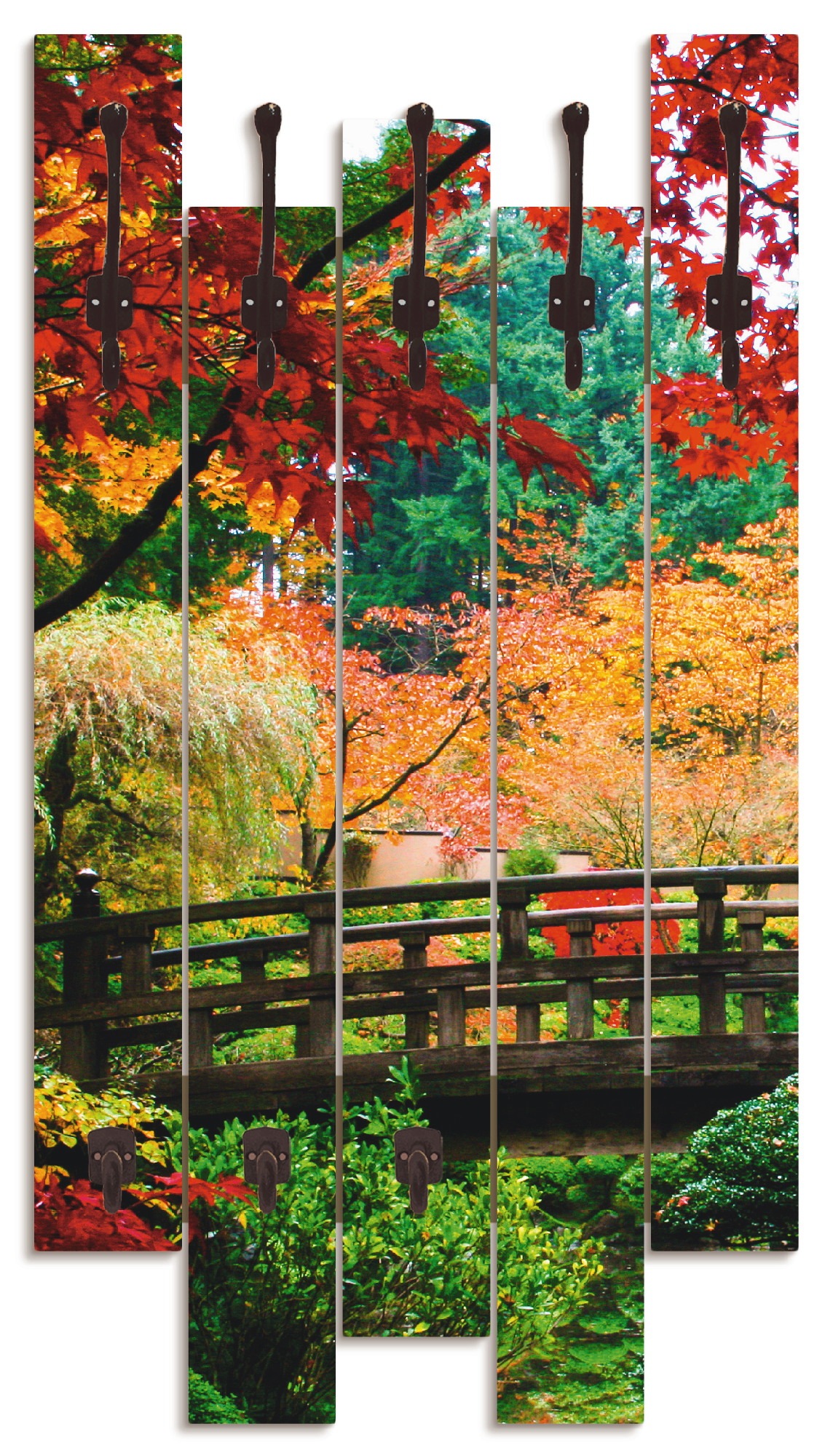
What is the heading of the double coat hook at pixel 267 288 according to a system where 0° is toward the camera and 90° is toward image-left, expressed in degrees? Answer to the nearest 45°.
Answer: approximately 0°

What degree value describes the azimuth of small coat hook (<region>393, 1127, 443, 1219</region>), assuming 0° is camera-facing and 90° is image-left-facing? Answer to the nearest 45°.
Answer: approximately 0°

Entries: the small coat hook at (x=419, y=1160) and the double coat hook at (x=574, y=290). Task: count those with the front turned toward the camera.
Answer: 2

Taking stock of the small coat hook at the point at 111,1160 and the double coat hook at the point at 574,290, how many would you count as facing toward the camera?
2
